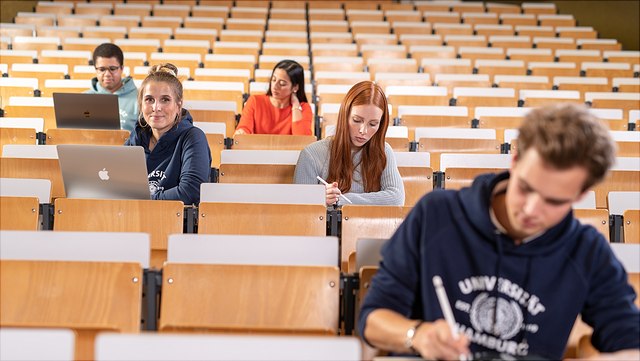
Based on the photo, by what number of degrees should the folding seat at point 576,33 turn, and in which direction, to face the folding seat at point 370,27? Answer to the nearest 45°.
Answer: approximately 45° to its right

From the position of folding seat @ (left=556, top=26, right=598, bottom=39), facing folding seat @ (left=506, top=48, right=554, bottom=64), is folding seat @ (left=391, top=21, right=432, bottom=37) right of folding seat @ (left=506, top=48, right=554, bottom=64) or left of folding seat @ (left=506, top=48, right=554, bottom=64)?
right

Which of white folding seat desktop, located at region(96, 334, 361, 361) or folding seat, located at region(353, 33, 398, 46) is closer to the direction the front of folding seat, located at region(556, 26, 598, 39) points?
the white folding seat desktop

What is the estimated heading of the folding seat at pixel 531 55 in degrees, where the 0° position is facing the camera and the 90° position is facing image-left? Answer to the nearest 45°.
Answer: approximately 0°

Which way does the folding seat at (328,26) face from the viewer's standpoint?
toward the camera

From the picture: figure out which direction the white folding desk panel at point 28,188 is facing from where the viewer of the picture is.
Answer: facing the viewer

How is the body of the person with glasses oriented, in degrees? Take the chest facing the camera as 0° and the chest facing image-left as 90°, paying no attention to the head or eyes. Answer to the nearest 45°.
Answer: approximately 0°

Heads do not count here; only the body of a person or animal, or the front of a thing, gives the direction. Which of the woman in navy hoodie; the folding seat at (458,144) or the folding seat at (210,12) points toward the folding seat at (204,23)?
the folding seat at (210,12)

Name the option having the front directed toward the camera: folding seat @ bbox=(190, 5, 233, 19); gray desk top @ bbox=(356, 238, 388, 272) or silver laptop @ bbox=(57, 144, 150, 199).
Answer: the folding seat

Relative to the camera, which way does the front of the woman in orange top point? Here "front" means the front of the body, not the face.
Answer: toward the camera

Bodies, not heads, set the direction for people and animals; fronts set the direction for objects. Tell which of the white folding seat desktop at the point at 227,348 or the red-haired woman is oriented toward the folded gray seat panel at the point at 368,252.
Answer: the red-haired woman
